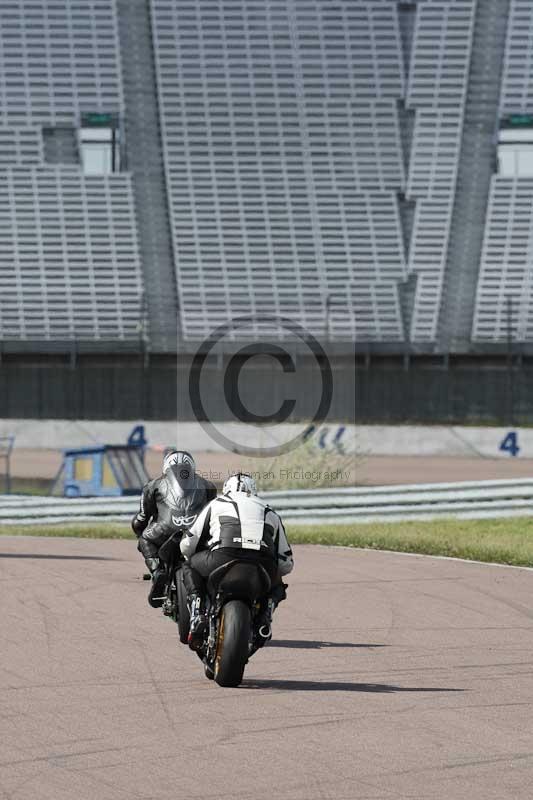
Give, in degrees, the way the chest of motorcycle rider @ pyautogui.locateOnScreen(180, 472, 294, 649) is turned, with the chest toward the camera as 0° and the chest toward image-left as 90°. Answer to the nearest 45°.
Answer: approximately 180°

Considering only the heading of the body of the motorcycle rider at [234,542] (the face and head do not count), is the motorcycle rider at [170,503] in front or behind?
in front

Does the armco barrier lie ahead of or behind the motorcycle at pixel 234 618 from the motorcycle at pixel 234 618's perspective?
ahead

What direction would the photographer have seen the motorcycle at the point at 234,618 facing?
facing away from the viewer

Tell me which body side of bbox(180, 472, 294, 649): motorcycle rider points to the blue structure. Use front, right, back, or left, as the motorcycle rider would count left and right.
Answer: front

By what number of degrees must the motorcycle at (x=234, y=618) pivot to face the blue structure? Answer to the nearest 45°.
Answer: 0° — it already faces it
